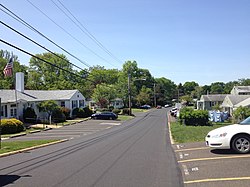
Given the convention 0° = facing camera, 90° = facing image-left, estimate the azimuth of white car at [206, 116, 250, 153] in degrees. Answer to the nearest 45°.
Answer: approximately 45°
